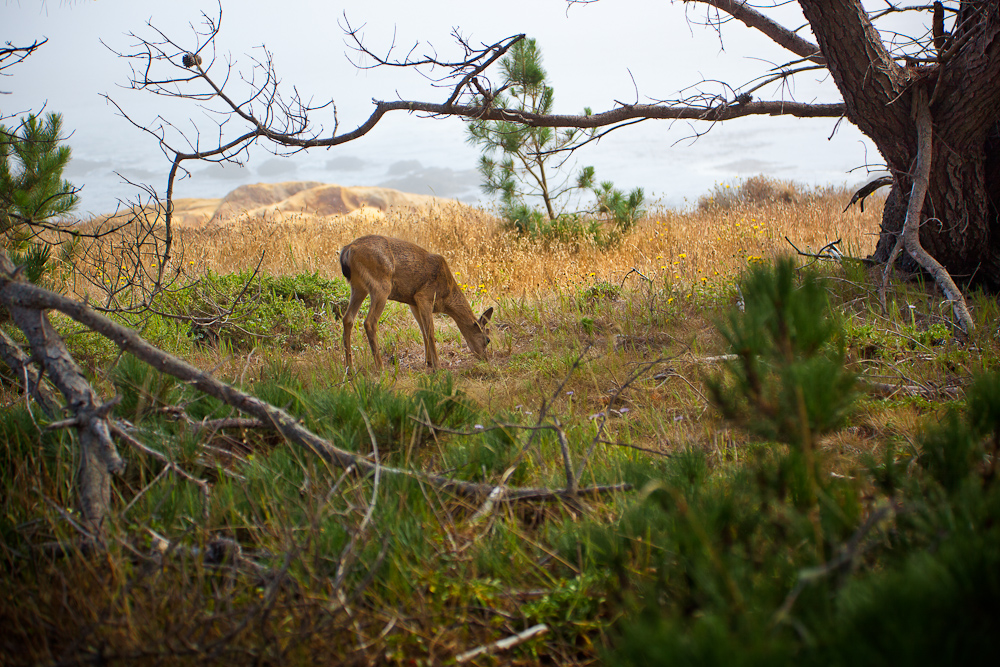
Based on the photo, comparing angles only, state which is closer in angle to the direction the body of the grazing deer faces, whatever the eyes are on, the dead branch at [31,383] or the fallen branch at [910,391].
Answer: the fallen branch

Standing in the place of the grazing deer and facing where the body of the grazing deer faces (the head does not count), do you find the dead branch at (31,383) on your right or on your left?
on your right

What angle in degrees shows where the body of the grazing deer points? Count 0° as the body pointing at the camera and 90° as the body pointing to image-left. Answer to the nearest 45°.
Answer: approximately 270°

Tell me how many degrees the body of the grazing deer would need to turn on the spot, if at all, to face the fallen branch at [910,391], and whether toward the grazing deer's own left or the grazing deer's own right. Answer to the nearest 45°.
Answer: approximately 45° to the grazing deer's own right

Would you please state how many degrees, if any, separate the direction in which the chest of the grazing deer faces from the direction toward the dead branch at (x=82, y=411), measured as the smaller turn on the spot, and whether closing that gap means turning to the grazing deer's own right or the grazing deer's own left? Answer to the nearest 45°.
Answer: approximately 90° to the grazing deer's own right

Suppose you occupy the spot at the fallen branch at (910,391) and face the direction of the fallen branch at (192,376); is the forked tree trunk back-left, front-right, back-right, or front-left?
back-right
